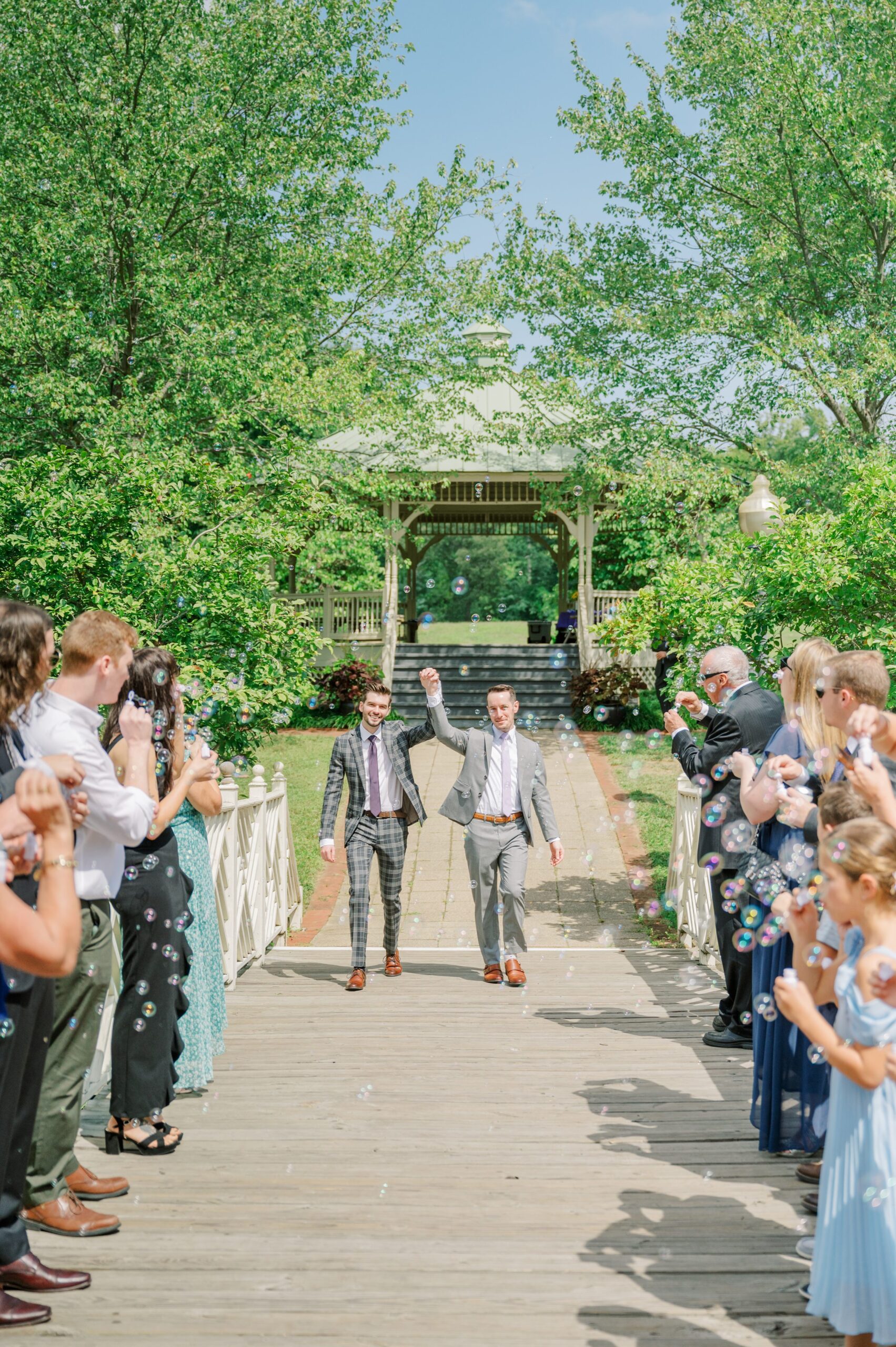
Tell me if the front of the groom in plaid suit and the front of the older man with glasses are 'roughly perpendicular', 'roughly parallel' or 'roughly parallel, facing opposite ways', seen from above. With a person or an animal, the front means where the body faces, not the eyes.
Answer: roughly perpendicular

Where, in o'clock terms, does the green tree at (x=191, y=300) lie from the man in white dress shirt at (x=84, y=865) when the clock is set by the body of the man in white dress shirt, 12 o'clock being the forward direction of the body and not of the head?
The green tree is roughly at 9 o'clock from the man in white dress shirt.

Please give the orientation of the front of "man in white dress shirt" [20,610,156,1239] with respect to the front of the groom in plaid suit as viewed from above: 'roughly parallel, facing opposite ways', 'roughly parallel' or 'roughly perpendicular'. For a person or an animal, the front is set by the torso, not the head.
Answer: roughly perpendicular

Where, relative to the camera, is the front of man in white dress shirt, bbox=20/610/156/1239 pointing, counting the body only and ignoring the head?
to the viewer's right

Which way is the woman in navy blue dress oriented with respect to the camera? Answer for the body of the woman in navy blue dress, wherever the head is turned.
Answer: to the viewer's left

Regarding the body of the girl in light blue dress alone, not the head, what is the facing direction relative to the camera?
to the viewer's left

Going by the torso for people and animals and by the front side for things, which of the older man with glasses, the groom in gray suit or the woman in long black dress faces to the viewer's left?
the older man with glasses

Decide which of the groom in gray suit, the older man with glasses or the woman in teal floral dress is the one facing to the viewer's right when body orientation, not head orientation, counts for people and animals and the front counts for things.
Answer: the woman in teal floral dress

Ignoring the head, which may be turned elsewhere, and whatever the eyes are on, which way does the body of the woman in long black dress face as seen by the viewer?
to the viewer's right

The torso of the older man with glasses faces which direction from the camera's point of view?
to the viewer's left

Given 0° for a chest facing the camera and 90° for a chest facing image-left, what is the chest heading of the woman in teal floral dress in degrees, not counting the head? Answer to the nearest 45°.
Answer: approximately 270°

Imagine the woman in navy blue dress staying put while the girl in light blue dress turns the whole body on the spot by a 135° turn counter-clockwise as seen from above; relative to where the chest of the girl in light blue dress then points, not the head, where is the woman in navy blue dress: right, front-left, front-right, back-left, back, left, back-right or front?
back-left

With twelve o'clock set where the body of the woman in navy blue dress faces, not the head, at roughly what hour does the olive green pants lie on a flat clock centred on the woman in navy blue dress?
The olive green pants is roughly at 11 o'clock from the woman in navy blue dress.
